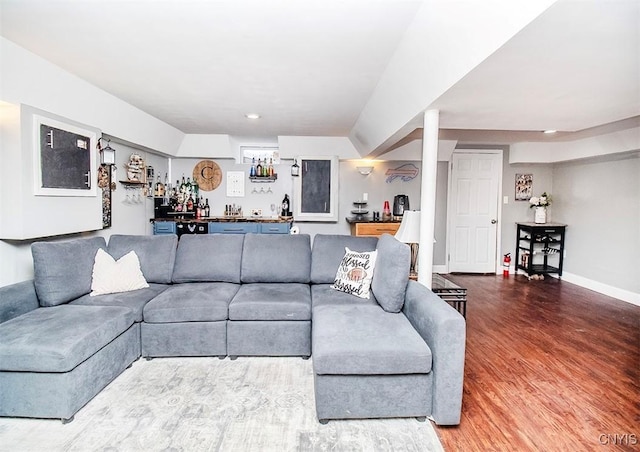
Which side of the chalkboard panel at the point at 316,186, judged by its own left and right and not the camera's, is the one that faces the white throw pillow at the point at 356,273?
front

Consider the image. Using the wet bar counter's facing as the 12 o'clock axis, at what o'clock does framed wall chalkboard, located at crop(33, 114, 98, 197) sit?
The framed wall chalkboard is roughly at 1 o'clock from the wet bar counter.

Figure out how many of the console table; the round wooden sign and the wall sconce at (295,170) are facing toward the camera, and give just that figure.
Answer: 3

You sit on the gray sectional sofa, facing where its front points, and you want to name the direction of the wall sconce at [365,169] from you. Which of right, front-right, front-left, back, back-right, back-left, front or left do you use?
back-left

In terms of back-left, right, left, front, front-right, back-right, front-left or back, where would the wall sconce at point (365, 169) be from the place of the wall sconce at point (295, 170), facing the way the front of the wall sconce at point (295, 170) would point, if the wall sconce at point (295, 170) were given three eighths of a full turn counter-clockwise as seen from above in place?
front-right

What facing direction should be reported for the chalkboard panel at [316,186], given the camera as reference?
facing the viewer

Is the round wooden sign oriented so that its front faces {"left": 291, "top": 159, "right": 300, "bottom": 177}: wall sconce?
no

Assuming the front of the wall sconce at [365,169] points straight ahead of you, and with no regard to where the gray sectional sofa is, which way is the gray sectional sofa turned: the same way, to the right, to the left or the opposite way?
the same way

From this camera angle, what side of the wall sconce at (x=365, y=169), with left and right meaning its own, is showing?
front

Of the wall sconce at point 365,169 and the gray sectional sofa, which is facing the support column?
the wall sconce

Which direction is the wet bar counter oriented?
toward the camera

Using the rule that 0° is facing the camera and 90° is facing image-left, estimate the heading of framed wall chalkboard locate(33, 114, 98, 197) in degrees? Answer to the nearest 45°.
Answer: approximately 315°

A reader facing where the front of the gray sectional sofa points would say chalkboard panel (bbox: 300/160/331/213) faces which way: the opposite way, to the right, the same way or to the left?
the same way

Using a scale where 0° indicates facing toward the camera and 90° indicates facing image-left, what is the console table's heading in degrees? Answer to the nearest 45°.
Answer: approximately 0°

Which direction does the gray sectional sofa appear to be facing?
toward the camera

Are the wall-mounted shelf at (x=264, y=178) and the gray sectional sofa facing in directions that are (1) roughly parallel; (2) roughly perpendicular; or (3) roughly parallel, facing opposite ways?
roughly parallel

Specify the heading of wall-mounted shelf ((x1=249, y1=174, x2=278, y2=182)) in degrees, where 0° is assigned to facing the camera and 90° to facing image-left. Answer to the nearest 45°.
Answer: approximately 0°

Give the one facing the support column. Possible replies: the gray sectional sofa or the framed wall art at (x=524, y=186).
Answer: the framed wall art

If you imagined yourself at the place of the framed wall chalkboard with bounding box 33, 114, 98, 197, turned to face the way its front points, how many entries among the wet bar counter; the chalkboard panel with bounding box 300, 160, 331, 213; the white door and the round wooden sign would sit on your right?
0

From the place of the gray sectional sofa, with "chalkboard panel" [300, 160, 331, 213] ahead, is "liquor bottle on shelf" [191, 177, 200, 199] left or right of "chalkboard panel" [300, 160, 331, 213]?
left

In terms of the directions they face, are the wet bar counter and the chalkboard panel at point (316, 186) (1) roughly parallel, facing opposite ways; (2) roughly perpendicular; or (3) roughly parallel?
roughly parallel

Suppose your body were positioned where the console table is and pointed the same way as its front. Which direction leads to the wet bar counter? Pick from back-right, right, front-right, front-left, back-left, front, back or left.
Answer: right
